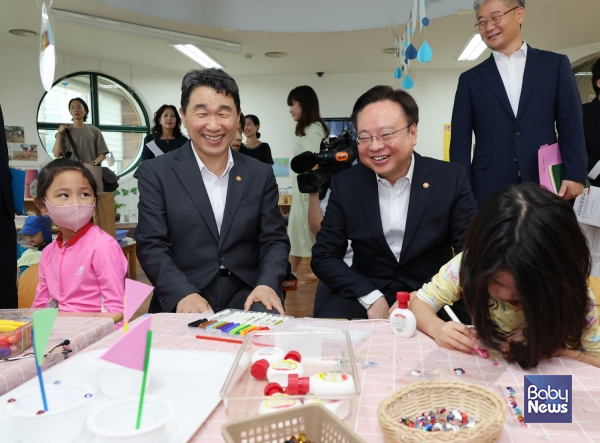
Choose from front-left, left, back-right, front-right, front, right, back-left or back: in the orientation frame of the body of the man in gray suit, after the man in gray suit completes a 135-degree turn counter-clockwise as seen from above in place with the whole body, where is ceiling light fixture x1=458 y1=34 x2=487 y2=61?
front

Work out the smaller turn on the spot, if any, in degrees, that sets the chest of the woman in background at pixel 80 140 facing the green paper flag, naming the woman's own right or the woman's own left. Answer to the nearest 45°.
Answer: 0° — they already face it

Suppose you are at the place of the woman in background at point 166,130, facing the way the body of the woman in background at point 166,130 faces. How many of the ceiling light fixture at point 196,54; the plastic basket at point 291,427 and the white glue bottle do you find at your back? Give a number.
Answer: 1

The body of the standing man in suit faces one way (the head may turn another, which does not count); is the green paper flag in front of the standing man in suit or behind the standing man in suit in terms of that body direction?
in front

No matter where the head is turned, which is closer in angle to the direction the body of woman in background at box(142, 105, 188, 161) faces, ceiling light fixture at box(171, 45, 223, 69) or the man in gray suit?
the man in gray suit

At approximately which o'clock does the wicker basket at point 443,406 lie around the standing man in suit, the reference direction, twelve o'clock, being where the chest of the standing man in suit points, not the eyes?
The wicker basket is roughly at 12 o'clock from the standing man in suit.

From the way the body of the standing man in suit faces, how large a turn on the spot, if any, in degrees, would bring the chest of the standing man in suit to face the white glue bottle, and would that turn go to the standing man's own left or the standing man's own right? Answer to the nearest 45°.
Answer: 0° — they already face it

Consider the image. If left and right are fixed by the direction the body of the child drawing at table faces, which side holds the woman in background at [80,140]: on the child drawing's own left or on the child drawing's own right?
on the child drawing's own right
